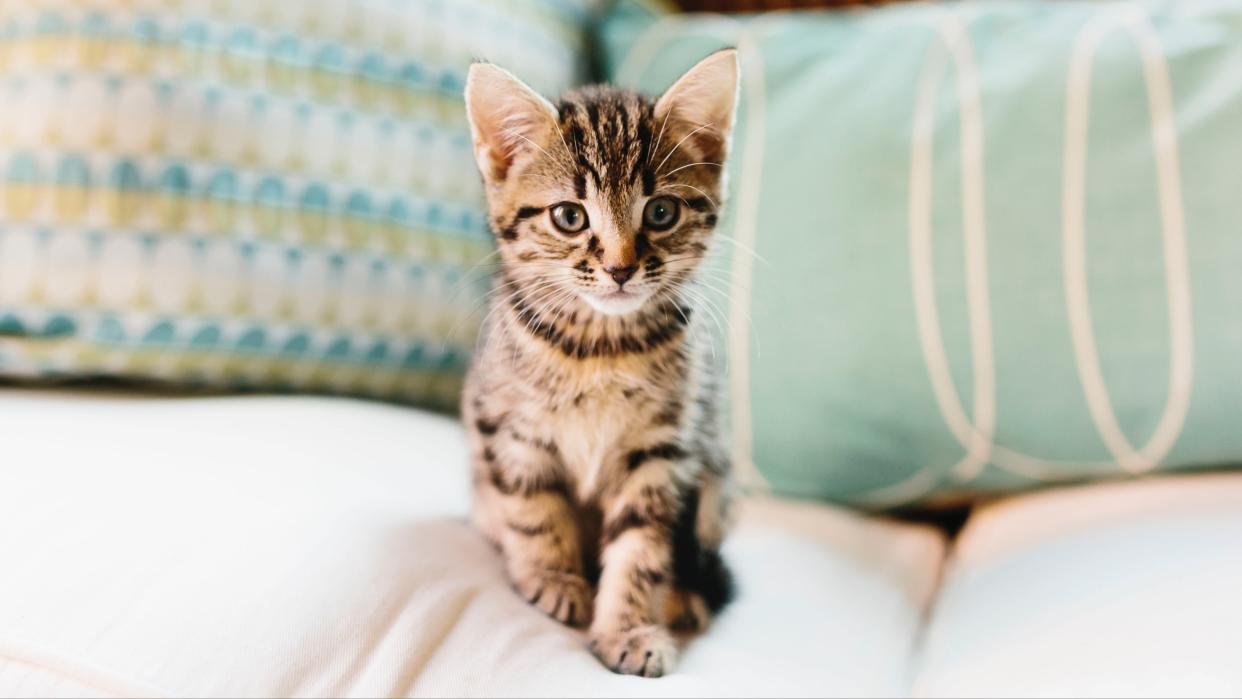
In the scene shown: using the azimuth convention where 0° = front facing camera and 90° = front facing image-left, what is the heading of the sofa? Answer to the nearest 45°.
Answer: approximately 0°

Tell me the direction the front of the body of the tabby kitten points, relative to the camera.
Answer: toward the camera
